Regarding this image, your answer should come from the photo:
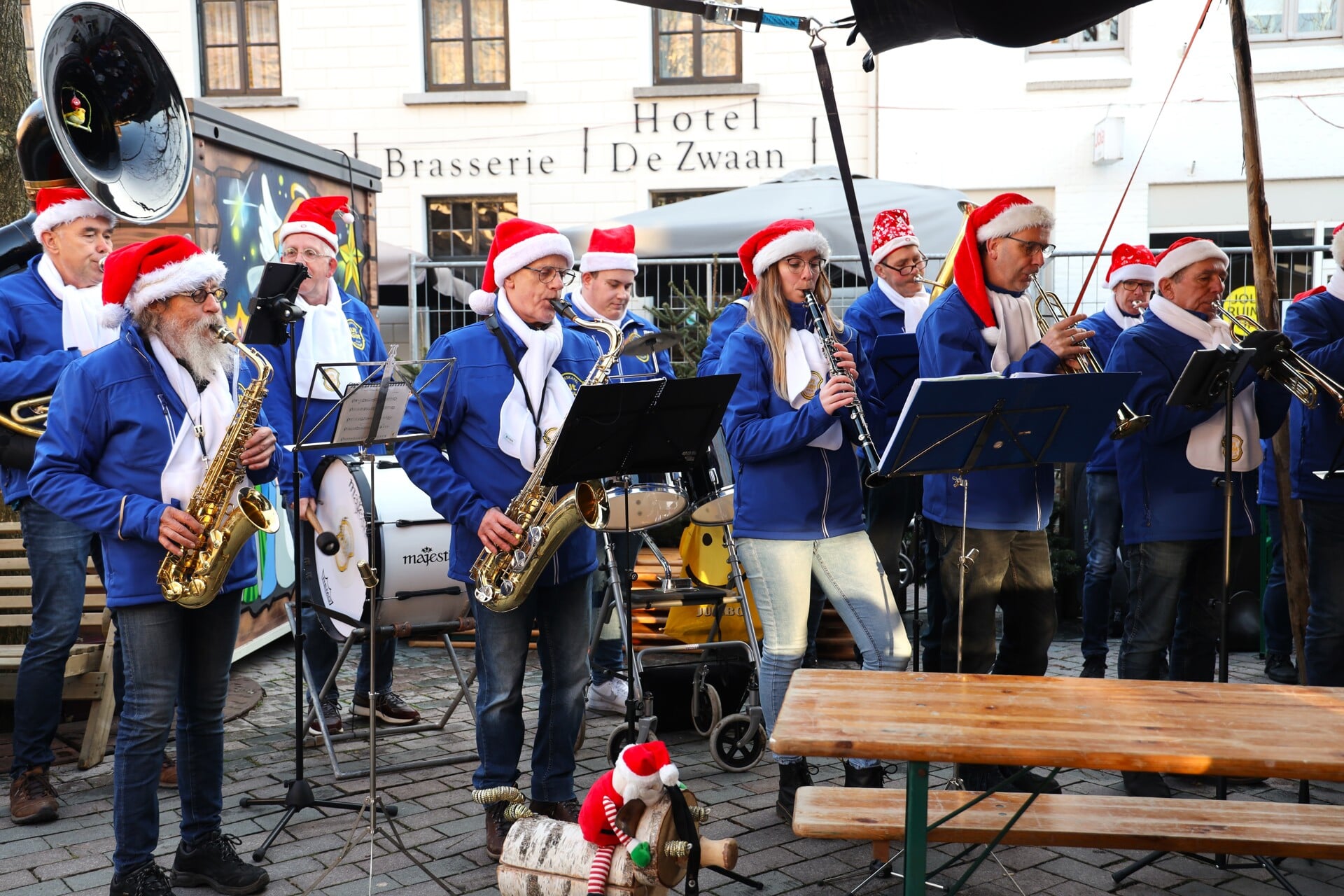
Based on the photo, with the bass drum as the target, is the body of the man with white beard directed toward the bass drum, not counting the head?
no

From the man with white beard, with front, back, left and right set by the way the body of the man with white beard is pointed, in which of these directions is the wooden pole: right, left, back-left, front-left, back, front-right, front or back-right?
front-left

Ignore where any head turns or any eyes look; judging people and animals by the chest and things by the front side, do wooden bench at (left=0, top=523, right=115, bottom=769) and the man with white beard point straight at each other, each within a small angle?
no

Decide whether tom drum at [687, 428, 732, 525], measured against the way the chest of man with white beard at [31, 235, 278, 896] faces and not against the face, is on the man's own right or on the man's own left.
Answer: on the man's own left

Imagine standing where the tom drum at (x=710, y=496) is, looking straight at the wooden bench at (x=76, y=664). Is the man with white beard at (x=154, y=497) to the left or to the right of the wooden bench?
left

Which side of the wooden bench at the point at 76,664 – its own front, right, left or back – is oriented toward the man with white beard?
front

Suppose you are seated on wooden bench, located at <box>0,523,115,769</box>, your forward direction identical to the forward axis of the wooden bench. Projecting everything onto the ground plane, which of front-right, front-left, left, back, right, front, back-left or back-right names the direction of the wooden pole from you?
front-left

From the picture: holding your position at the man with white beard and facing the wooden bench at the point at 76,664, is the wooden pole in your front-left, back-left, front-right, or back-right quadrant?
back-right

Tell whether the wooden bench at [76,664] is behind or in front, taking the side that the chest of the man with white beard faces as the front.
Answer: behind

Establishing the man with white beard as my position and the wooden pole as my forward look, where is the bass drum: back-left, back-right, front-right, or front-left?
front-left

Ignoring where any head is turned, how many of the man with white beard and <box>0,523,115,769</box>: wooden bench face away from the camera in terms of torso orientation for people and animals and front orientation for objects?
0

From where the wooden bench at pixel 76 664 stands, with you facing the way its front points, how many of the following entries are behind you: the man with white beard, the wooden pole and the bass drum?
0

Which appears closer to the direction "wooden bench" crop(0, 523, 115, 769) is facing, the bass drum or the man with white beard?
the man with white beard
